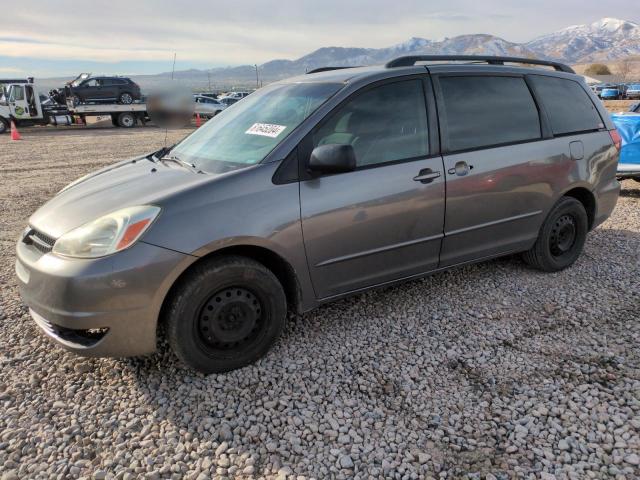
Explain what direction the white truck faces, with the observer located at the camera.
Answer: facing to the left of the viewer

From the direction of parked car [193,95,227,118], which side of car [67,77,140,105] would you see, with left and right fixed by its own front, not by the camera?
back

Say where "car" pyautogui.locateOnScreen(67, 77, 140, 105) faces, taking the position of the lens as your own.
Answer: facing to the left of the viewer

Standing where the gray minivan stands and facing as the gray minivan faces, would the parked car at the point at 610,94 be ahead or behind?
behind

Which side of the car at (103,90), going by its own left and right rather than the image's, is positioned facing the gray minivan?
left

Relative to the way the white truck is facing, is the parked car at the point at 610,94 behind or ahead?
behind

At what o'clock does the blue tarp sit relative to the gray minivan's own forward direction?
The blue tarp is roughly at 6 o'clock from the gray minivan.
